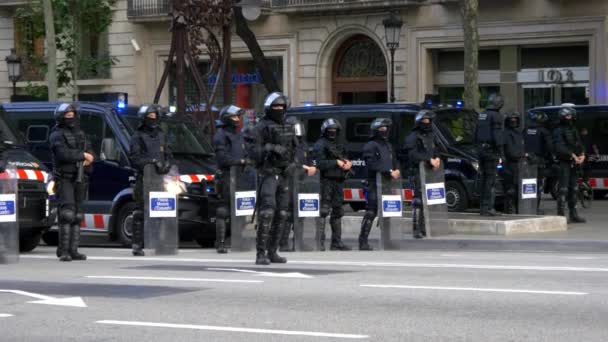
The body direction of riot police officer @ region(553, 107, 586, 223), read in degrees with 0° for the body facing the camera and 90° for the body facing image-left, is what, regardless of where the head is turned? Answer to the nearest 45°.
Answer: approximately 315°

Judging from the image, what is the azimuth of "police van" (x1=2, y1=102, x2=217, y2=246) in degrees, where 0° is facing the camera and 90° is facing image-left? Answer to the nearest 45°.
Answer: approximately 315°

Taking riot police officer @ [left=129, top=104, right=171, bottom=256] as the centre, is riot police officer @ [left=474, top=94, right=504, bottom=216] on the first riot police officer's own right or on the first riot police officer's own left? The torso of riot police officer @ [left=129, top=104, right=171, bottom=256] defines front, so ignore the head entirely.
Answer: on the first riot police officer's own left
